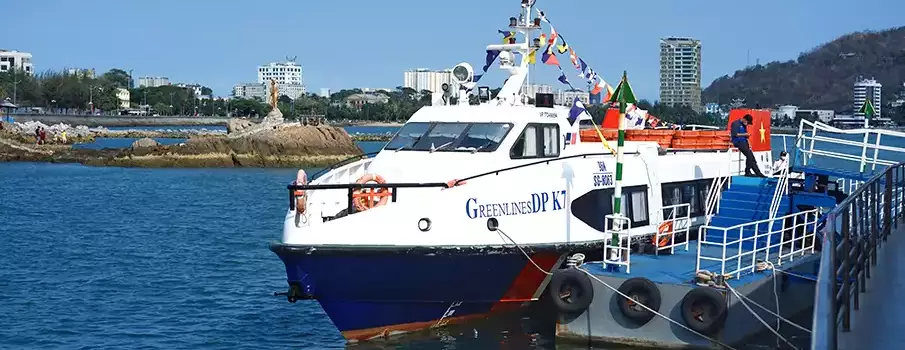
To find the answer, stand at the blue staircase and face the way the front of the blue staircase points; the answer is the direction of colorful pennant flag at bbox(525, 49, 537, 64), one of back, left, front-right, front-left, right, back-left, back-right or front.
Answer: front-right

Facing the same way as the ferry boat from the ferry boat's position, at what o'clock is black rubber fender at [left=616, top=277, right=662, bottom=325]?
The black rubber fender is roughly at 8 o'clock from the ferry boat.

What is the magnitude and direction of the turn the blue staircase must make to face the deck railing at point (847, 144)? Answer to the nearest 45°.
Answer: approximately 180°

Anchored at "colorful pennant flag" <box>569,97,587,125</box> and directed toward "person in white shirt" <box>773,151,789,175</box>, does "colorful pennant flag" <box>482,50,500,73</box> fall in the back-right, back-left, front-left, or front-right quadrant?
back-left

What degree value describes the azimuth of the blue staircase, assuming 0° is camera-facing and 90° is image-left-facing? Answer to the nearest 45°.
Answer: approximately 45°

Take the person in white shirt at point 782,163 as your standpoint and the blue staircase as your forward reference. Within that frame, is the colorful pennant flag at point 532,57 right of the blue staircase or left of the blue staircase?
right

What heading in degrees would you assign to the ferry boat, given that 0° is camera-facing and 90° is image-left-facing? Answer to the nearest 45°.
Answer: approximately 45°
